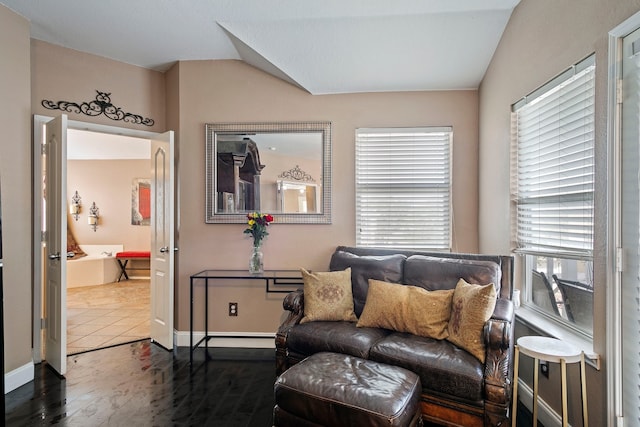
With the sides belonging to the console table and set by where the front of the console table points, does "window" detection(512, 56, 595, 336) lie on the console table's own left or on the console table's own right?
on the console table's own left

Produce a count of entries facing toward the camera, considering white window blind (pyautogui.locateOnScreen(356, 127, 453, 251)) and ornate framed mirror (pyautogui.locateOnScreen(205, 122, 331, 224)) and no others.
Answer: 2

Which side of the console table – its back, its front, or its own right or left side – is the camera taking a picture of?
front

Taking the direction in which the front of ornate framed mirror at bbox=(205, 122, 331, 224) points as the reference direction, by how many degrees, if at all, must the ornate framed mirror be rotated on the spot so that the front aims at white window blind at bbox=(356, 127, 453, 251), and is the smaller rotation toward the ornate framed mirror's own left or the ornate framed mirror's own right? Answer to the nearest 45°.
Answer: approximately 90° to the ornate framed mirror's own left

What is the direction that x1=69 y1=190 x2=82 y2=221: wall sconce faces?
toward the camera

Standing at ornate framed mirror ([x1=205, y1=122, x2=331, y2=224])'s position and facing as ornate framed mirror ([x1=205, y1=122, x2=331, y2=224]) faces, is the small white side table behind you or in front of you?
in front

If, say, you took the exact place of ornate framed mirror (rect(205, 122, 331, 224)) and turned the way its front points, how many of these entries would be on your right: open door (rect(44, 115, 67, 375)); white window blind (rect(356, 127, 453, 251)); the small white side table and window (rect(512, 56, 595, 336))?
1

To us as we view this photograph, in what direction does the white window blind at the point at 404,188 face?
facing the viewer

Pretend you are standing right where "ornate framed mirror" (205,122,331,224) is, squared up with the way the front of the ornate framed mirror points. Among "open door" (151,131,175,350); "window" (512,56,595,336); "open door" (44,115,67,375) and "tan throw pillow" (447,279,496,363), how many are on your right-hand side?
2

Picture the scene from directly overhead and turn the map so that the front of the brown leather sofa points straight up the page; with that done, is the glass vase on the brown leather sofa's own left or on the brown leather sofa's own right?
on the brown leather sofa's own right

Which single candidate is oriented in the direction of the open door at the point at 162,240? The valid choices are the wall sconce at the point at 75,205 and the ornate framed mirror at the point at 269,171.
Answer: the wall sconce

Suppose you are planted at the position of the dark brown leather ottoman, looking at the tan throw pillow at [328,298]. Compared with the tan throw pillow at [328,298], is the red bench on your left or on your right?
left

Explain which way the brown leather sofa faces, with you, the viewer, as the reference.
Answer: facing the viewer and to the left of the viewer
